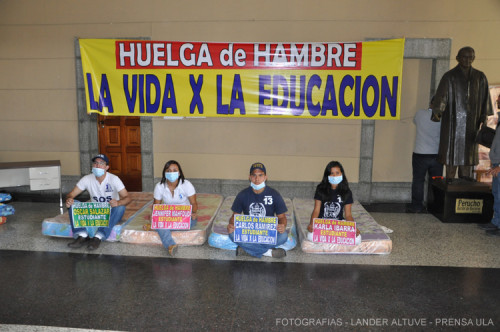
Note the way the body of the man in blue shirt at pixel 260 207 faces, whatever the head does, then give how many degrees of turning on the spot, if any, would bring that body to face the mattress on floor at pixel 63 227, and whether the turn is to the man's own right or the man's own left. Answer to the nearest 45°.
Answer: approximately 90° to the man's own right

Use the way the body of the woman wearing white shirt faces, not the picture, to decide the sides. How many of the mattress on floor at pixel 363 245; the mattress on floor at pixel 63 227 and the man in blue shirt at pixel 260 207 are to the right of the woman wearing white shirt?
1

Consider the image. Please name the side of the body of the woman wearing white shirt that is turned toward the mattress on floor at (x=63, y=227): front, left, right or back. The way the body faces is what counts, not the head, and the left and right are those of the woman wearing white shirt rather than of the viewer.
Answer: right

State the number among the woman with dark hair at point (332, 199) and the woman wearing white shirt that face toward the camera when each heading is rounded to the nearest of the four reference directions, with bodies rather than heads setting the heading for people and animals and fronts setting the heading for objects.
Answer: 2

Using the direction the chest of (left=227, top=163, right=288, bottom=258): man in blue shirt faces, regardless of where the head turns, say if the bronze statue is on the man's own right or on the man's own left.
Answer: on the man's own left

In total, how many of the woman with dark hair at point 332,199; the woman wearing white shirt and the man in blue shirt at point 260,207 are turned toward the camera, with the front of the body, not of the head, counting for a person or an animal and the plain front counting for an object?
3

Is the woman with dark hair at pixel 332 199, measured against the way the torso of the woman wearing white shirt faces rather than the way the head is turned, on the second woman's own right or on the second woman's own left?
on the second woman's own left
